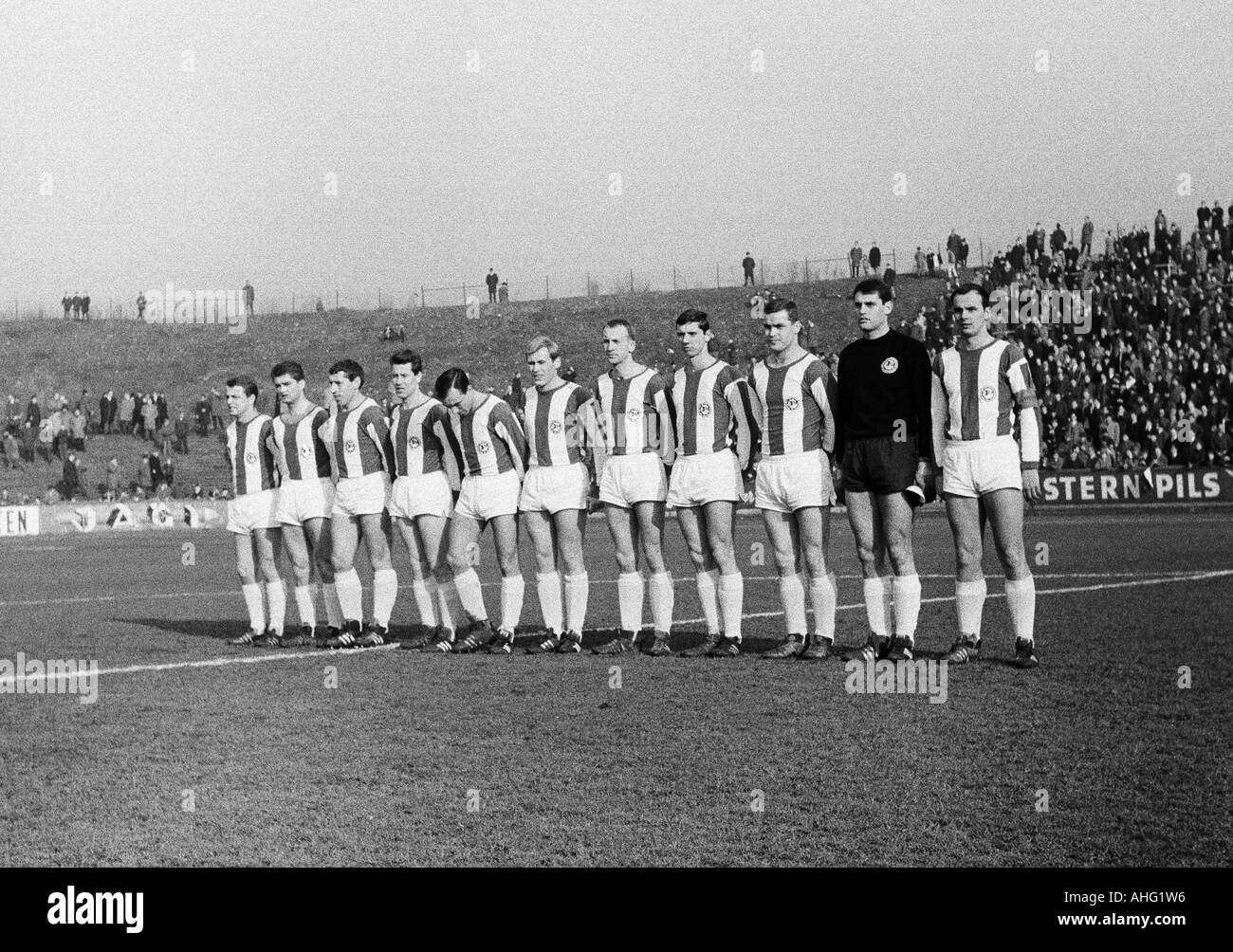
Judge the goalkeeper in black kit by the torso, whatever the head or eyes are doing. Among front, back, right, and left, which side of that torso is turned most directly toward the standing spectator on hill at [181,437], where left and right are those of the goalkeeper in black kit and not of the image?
right

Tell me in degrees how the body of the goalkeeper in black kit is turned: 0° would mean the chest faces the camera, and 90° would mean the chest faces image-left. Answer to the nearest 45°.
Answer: approximately 45°
